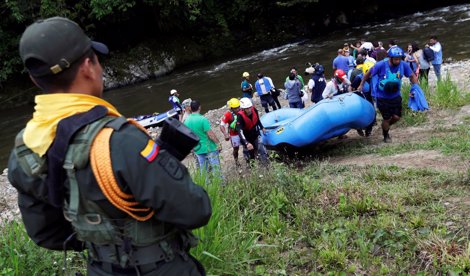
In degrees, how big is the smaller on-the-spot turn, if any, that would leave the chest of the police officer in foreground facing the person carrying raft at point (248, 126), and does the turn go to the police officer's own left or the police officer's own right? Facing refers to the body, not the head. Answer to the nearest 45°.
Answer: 0° — they already face them

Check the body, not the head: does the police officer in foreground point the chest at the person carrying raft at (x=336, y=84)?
yes

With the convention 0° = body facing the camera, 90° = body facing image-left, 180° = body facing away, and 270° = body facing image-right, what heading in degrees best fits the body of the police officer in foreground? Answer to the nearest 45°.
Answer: approximately 225°

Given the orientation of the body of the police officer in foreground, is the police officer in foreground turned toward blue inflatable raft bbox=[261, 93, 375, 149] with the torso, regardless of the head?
yes

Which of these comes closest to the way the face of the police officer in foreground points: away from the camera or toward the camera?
away from the camera

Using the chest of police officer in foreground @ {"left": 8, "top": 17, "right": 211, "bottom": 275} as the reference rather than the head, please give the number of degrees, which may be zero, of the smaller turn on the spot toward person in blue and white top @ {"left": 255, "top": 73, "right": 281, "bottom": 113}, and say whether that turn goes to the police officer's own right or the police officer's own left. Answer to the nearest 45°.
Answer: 0° — they already face them
